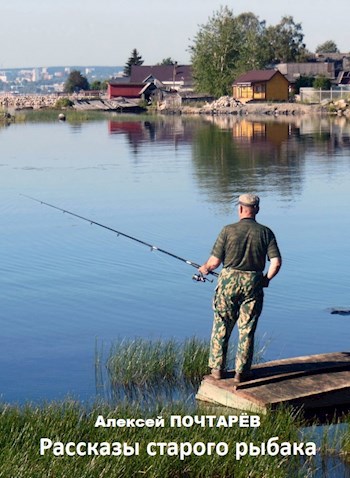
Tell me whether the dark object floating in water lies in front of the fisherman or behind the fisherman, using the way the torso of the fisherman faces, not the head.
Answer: in front

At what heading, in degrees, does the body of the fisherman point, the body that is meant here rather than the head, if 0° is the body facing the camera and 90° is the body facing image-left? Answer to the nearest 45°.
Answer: approximately 180°
